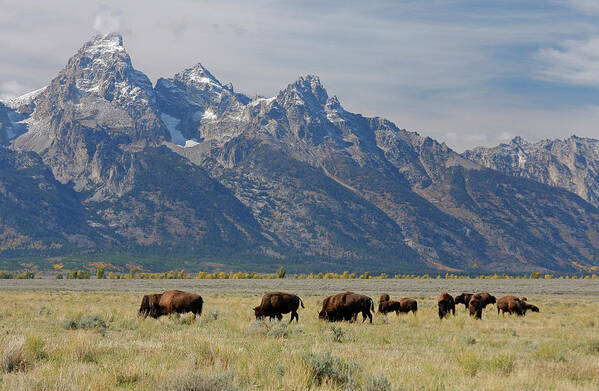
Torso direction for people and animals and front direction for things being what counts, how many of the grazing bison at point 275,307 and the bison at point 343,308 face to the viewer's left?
2

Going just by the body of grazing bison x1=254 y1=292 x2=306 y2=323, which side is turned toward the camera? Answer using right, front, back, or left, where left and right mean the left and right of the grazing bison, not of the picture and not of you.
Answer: left

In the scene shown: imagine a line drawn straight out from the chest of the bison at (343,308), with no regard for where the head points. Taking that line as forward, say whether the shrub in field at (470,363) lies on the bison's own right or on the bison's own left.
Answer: on the bison's own left

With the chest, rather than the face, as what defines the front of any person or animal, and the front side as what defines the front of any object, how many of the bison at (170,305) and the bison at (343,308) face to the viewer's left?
2

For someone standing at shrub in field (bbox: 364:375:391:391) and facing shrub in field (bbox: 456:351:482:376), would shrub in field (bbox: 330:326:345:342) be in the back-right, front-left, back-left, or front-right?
front-left

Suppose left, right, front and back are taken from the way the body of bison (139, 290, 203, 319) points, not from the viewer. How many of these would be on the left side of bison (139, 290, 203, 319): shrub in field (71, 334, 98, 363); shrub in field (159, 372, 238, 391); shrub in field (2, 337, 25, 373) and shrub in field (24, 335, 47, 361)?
4

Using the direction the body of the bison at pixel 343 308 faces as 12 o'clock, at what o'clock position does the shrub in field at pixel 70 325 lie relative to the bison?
The shrub in field is roughly at 11 o'clock from the bison.

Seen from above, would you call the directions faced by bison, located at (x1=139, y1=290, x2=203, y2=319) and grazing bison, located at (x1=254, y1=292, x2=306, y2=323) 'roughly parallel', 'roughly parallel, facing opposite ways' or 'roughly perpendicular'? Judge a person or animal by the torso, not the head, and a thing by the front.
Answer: roughly parallel

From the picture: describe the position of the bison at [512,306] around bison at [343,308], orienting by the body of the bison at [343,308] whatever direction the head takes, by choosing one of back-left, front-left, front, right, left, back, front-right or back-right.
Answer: back-right

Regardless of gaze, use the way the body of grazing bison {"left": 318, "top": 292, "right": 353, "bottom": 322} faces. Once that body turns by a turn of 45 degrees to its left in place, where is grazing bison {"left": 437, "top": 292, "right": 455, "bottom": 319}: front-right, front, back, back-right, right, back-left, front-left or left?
back

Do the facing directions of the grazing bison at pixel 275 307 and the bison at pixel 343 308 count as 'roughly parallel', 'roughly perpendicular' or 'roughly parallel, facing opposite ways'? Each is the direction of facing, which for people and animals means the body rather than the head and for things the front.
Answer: roughly parallel

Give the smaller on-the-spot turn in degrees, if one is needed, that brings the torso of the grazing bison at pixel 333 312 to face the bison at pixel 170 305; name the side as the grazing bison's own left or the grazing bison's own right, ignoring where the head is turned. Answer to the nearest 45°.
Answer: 0° — it already faces it

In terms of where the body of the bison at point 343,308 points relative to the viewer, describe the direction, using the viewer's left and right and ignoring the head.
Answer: facing to the left of the viewer

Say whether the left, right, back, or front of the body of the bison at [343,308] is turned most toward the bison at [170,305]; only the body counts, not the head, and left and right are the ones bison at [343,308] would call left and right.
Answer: front

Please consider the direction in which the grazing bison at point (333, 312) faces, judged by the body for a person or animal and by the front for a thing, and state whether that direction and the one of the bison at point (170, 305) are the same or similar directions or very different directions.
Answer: same or similar directions

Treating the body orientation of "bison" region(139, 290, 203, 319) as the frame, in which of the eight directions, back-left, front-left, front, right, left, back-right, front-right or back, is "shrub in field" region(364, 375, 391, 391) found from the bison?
left

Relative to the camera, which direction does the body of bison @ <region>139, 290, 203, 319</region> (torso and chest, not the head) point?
to the viewer's left

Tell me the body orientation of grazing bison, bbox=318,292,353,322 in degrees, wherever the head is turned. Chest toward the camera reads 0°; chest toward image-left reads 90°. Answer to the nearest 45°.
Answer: approximately 90°

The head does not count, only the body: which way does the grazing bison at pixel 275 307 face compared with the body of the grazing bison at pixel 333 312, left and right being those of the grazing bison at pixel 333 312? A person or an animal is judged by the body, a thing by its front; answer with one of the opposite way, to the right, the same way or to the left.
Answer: the same way
